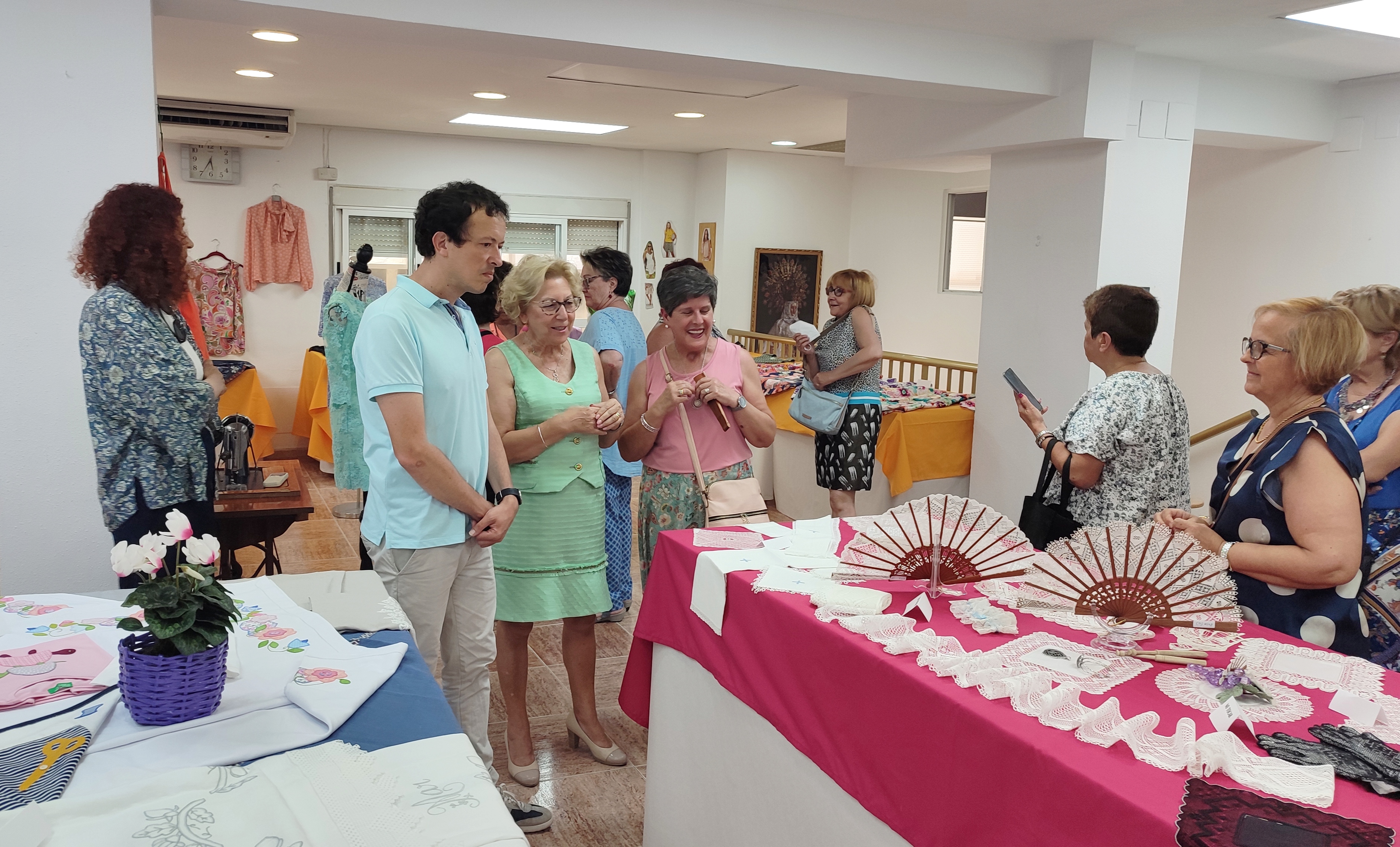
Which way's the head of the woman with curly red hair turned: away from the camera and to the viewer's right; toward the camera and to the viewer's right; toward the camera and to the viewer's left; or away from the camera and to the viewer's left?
away from the camera and to the viewer's right

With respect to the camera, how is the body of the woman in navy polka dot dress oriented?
to the viewer's left

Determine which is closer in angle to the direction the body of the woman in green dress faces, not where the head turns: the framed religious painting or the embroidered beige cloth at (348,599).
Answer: the embroidered beige cloth

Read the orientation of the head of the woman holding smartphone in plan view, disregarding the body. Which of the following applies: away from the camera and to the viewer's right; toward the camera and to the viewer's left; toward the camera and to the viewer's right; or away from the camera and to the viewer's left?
away from the camera and to the viewer's left

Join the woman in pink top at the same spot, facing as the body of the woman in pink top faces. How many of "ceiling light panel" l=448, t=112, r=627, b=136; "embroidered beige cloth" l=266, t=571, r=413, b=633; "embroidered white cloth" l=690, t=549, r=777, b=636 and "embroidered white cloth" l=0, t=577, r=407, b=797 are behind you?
1

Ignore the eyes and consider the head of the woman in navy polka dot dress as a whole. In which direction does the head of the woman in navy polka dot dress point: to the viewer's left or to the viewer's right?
to the viewer's left

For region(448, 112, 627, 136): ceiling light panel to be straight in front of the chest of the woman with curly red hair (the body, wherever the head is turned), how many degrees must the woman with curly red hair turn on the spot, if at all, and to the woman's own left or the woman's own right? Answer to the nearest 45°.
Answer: approximately 45° to the woman's own left

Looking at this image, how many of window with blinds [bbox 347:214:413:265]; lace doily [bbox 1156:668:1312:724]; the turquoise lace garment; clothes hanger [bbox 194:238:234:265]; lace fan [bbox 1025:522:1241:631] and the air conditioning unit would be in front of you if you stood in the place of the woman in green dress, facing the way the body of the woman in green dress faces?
2

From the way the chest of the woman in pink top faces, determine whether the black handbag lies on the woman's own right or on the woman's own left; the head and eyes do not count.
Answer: on the woman's own left

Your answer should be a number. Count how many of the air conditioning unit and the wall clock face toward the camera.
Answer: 2

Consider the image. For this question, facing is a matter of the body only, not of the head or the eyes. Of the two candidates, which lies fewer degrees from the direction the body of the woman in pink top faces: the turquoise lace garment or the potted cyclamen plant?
the potted cyclamen plant

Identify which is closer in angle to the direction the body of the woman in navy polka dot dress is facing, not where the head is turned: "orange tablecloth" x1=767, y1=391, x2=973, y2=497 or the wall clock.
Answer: the wall clock

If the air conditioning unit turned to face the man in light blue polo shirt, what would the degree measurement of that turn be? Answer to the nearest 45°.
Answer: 0° — it already faces them
